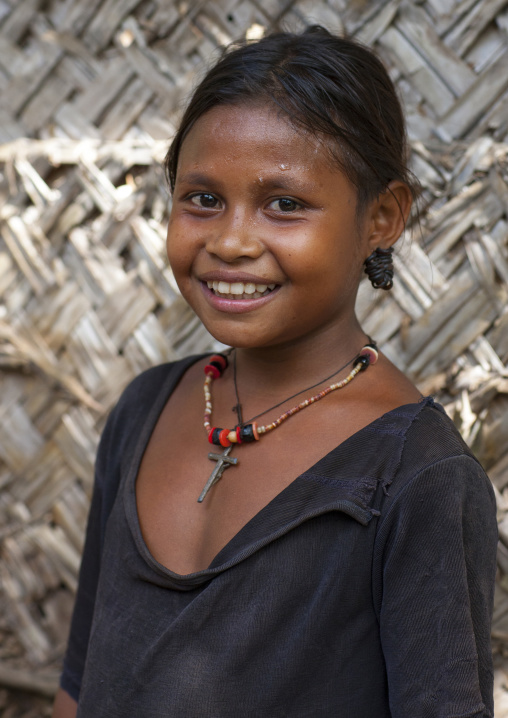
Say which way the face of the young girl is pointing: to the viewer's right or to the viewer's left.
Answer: to the viewer's left

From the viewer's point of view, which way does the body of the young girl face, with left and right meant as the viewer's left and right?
facing the viewer and to the left of the viewer
